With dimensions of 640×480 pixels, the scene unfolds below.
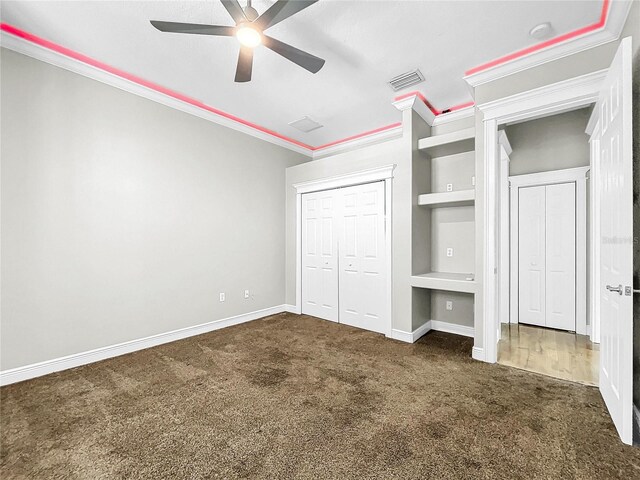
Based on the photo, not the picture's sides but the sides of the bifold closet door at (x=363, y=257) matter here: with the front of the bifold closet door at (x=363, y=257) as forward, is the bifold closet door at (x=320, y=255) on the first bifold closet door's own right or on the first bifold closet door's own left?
on the first bifold closet door's own right

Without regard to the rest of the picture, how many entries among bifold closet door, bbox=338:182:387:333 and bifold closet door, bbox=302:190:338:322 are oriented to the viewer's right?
0

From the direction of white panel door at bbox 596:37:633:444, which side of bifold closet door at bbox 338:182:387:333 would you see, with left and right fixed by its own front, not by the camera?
left

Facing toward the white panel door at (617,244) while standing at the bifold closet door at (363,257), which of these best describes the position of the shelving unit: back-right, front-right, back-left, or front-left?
front-left

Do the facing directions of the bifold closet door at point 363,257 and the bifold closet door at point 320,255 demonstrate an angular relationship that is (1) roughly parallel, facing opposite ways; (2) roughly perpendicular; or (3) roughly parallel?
roughly parallel

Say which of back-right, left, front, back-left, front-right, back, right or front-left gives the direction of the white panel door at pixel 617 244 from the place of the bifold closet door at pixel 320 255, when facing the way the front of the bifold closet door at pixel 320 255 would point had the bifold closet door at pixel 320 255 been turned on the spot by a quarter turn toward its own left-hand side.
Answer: front

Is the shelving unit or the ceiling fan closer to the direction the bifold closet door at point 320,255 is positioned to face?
the ceiling fan

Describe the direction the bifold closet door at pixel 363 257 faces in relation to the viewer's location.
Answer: facing the viewer and to the left of the viewer

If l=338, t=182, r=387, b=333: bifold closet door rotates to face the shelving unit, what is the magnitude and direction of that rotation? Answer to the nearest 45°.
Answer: approximately 135° to its left

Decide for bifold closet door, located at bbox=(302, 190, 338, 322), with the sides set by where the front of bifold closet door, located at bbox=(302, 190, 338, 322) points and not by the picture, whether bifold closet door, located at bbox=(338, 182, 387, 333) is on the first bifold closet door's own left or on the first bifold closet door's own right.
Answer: on the first bifold closet door's own left

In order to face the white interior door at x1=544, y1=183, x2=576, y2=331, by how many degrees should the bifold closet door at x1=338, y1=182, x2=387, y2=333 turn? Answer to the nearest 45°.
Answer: approximately 135° to its left
